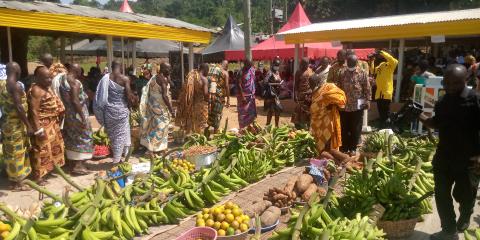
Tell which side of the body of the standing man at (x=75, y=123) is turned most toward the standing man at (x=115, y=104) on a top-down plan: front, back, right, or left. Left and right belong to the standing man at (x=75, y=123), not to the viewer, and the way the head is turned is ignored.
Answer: front

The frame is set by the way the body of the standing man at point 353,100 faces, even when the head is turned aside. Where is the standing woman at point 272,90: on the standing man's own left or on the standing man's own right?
on the standing man's own right

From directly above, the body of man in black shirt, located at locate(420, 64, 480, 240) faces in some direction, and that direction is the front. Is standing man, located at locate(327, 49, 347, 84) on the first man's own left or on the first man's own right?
on the first man's own right

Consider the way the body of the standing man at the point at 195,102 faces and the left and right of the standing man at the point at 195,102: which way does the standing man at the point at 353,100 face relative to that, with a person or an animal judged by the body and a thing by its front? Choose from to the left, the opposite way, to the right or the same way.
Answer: the opposite way

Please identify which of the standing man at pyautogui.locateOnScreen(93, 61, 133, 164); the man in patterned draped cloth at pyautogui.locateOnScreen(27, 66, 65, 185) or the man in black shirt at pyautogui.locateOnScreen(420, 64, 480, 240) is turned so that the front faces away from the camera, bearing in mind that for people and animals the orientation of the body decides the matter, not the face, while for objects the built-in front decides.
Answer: the standing man

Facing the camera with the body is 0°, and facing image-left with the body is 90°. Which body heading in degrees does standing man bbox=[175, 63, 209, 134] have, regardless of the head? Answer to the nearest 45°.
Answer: approximately 225°

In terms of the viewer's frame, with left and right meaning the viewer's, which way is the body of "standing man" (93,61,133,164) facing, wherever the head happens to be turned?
facing away from the viewer

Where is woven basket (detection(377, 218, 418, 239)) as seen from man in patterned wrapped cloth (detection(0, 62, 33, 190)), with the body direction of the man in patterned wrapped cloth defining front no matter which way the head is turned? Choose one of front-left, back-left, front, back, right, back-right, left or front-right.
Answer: right

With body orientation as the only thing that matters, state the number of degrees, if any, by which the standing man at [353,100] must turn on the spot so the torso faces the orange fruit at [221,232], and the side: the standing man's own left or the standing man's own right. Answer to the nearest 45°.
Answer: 0° — they already face it

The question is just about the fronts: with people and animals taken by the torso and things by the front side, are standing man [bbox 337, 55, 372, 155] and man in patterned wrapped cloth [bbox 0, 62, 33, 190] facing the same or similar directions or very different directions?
very different directions

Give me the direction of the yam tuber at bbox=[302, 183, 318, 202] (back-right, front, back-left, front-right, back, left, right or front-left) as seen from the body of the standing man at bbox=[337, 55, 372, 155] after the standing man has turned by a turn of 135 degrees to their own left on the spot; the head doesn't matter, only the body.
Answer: back-right

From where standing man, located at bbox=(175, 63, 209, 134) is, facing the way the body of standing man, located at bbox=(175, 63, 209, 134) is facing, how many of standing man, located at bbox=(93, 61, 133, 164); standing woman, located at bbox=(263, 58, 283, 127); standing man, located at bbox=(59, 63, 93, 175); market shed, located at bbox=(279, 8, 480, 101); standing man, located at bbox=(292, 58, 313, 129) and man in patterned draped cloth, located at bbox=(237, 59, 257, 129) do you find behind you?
2

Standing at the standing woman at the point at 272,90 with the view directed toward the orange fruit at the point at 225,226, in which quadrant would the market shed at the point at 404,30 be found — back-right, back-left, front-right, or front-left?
back-left

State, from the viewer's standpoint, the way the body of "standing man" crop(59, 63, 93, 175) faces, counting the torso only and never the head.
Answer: to the viewer's right

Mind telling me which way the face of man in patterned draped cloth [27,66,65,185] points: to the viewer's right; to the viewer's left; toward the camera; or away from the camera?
to the viewer's right
